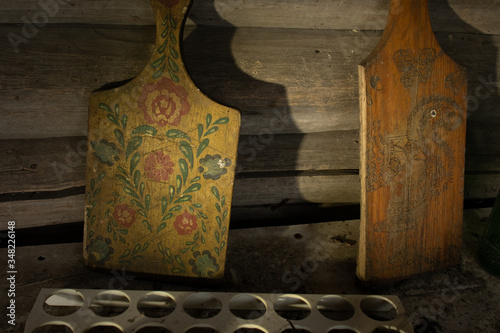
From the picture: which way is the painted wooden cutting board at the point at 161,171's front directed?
toward the camera

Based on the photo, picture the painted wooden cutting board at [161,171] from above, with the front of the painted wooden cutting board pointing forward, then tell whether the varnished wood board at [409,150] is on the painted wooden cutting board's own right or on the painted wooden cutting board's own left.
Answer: on the painted wooden cutting board's own left
